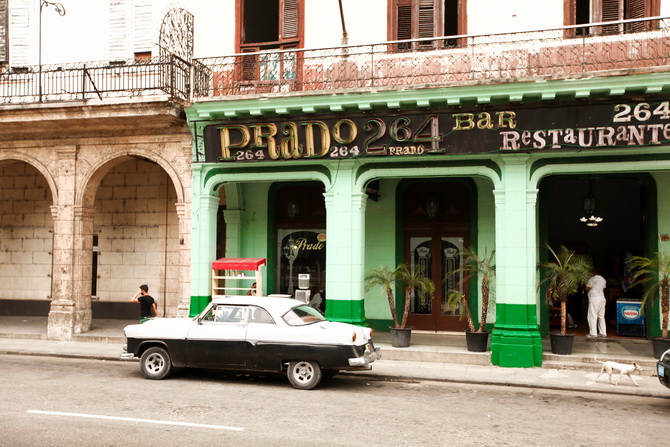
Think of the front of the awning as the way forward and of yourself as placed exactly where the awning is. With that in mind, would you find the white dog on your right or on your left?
on your left

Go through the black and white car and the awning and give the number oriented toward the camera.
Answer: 1

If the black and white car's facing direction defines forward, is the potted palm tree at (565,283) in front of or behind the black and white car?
behind

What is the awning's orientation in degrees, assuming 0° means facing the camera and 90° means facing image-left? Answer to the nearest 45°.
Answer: approximately 0°

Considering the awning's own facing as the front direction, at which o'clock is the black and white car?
The black and white car is roughly at 12 o'clock from the awning.

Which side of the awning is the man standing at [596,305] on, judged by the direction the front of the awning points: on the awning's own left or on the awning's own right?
on the awning's own left

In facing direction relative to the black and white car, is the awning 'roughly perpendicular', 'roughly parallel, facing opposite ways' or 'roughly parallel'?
roughly perpendicular

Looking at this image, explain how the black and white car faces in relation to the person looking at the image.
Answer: facing to the left of the viewer

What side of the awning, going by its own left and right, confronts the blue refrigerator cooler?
left

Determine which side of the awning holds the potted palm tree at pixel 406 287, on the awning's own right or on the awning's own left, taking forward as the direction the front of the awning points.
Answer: on the awning's own left
